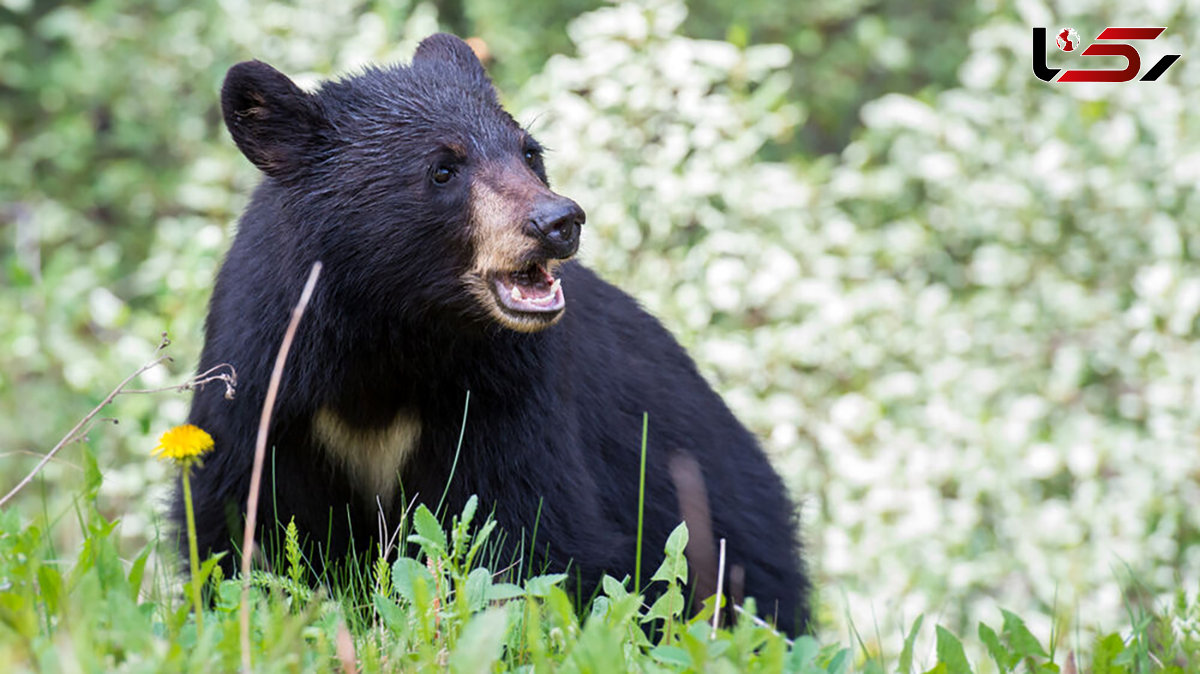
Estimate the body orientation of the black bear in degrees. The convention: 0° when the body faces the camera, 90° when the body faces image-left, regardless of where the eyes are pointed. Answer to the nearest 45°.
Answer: approximately 45°

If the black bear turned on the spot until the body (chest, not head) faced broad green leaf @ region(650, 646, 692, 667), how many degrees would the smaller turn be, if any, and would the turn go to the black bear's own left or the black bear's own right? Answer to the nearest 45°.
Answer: approximately 90° to the black bear's own left

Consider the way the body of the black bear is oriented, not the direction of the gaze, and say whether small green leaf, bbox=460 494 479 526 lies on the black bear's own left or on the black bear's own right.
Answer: on the black bear's own left

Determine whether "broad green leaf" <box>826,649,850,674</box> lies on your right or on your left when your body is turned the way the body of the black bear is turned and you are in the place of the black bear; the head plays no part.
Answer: on your left

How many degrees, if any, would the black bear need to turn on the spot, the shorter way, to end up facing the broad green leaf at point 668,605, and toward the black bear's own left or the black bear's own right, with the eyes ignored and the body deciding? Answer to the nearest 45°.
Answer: approximately 90° to the black bear's own left

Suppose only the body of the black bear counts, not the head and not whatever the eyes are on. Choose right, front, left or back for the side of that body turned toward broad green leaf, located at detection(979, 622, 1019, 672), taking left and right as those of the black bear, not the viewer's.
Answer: left

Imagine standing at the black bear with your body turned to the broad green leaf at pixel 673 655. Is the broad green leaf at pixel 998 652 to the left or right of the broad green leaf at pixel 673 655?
left

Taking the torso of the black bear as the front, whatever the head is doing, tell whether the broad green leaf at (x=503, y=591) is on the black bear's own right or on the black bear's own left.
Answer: on the black bear's own left

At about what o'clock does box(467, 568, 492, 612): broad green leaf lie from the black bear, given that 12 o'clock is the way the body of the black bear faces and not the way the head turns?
The broad green leaf is roughly at 10 o'clock from the black bear.

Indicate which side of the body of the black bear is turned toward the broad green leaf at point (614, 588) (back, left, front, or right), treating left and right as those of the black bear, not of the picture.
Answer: left

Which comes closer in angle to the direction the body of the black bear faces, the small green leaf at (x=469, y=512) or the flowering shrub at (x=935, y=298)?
the small green leaf

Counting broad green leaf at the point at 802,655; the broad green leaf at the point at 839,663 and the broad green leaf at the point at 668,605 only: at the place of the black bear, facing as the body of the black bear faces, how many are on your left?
3

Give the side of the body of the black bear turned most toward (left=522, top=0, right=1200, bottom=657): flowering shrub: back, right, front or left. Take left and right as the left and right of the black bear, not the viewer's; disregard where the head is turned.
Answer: back
